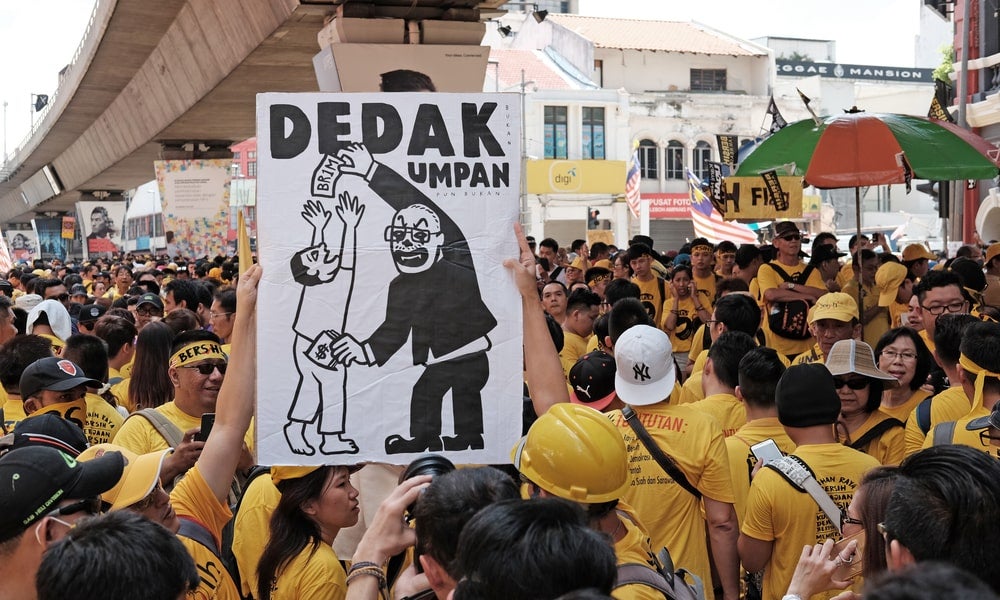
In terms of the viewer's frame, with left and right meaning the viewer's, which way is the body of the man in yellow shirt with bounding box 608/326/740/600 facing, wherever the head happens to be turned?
facing away from the viewer

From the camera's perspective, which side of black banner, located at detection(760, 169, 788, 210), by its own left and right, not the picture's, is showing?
front

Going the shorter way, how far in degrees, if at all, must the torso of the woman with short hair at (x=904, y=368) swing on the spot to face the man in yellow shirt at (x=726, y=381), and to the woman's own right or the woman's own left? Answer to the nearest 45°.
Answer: approximately 45° to the woman's own right

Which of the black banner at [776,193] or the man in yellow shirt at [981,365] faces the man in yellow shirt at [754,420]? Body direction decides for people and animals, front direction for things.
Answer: the black banner

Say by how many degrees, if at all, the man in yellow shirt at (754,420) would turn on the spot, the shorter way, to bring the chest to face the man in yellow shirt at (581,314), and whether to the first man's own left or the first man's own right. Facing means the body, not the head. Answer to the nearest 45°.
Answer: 0° — they already face them

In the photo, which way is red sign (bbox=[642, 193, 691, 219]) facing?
toward the camera

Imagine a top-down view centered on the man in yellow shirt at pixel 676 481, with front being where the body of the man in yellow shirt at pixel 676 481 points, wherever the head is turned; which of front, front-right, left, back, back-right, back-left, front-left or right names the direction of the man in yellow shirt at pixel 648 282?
front

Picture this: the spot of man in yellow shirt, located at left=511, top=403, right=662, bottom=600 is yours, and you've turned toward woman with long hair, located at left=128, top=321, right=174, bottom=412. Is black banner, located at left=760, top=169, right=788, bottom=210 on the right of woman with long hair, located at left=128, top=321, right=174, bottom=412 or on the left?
right

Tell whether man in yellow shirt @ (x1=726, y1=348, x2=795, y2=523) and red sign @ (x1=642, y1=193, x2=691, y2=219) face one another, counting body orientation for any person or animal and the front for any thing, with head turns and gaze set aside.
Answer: yes

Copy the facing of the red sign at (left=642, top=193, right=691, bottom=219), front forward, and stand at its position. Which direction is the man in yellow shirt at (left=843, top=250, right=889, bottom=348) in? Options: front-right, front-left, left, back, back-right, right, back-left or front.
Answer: front

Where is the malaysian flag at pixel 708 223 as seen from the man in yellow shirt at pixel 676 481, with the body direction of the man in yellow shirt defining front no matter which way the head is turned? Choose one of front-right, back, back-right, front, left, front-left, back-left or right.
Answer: front

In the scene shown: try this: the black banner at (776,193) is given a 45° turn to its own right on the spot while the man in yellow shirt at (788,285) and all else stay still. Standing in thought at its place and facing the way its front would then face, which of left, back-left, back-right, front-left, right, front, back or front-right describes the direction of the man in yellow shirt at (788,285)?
front-left
